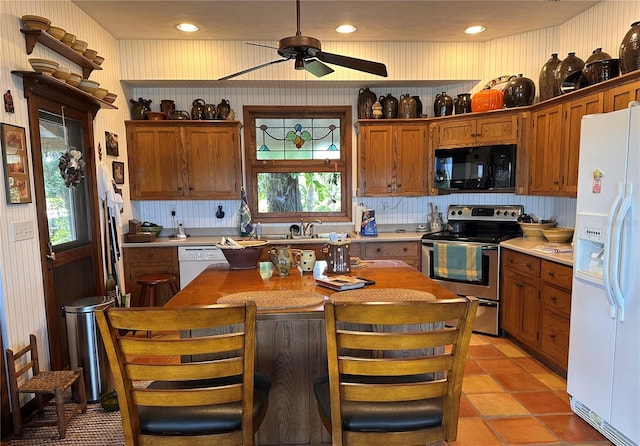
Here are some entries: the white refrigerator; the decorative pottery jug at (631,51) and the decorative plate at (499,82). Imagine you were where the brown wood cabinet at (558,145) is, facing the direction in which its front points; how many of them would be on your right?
1

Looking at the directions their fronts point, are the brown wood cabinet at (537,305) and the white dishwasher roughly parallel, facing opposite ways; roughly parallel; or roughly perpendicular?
roughly perpendicular

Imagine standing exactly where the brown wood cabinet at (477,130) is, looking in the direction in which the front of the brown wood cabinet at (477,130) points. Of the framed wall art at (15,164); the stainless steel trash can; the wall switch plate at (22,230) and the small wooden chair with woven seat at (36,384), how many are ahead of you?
4

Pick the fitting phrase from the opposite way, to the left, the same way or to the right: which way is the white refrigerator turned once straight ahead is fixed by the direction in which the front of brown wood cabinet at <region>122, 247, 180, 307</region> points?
to the right

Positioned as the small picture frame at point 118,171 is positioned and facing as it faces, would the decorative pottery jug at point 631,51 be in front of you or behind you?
in front

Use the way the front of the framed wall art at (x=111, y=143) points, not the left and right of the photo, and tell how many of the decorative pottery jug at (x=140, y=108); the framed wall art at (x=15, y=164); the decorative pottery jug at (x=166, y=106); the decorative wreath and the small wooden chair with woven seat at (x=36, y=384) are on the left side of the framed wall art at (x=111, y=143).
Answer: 2

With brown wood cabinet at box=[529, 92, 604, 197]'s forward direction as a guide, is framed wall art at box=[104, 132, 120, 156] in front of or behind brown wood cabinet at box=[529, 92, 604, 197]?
in front

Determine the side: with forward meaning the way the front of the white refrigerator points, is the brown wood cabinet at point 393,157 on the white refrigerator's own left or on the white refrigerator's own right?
on the white refrigerator's own right

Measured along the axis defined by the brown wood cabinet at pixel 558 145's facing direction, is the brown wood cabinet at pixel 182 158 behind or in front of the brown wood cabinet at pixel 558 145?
in front

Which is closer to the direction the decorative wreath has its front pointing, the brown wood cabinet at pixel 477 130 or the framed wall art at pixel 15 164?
the brown wood cabinet

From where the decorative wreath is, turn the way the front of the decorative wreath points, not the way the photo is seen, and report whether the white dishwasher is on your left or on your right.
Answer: on your left
